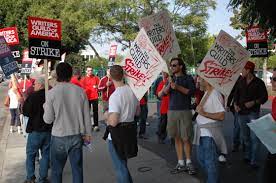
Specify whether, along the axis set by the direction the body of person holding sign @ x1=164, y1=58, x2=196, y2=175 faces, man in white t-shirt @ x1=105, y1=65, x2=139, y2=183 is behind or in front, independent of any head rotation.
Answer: in front

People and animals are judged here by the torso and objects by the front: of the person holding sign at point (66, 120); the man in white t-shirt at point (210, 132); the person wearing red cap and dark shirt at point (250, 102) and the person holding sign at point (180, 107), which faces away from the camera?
the person holding sign at point (66, 120)

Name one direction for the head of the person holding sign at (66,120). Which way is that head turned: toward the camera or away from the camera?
away from the camera

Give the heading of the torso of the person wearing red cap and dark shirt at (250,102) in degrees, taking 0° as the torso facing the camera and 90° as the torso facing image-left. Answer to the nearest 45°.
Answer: approximately 45°

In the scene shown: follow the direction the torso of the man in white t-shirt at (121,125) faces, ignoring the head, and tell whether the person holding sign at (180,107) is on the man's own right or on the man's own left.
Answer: on the man's own right

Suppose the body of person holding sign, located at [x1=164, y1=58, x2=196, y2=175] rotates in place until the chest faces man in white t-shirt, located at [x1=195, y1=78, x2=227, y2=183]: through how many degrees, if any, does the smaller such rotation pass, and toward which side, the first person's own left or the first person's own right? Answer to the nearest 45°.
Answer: approximately 45° to the first person's own left

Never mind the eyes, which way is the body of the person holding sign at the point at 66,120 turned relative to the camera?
away from the camera

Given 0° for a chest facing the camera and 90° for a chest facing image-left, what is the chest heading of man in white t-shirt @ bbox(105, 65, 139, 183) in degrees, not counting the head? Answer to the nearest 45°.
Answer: approximately 135°

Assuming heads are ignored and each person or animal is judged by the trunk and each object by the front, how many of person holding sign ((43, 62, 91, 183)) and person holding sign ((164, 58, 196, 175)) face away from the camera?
1

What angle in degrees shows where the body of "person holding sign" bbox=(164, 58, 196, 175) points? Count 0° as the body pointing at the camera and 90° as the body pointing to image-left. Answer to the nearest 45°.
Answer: approximately 45°

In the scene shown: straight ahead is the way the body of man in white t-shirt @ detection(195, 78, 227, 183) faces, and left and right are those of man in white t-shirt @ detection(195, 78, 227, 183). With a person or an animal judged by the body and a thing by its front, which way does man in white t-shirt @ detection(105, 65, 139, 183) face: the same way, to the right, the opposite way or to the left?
to the right

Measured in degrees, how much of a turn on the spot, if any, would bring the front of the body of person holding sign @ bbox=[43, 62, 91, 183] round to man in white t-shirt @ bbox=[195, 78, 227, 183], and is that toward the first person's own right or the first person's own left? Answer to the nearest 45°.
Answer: approximately 90° to the first person's own right

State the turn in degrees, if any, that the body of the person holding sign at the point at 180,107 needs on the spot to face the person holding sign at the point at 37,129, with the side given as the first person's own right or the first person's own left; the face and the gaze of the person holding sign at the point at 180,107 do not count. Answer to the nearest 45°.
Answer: approximately 45° to the first person's own right
